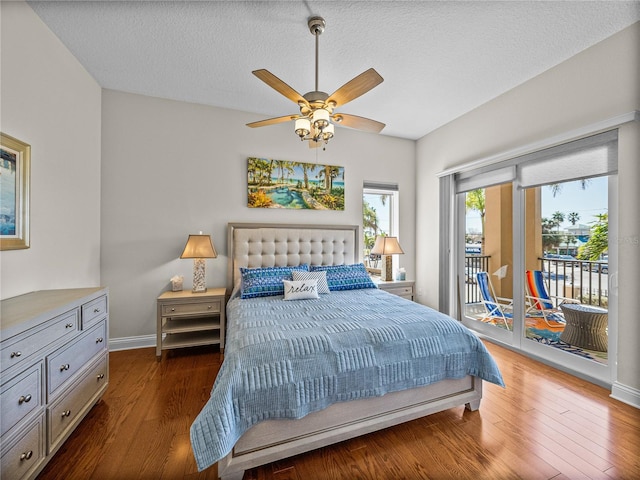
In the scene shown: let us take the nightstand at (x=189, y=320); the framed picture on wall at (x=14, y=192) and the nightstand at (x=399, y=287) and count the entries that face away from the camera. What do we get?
0

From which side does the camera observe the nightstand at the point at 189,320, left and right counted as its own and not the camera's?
front

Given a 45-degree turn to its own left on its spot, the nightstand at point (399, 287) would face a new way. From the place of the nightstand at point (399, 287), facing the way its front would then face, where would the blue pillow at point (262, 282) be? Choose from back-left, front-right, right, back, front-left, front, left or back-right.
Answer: back-right

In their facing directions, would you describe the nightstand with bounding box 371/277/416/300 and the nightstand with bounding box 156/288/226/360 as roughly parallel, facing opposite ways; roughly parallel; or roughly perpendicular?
roughly parallel

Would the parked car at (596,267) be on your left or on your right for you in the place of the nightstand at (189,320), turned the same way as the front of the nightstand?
on your left

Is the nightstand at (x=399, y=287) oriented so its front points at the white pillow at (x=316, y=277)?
no

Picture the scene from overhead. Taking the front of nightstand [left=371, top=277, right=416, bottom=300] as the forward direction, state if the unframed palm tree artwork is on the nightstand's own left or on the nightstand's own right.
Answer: on the nightstand's own right

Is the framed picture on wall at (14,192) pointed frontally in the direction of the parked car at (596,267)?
yes

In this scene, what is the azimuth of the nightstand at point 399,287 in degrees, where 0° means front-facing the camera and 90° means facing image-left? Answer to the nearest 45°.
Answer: approximately 315°

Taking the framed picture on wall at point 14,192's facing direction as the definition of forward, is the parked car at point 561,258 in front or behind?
in front

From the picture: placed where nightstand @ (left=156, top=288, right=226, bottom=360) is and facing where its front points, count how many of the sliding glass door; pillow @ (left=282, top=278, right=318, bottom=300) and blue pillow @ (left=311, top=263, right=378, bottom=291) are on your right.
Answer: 0

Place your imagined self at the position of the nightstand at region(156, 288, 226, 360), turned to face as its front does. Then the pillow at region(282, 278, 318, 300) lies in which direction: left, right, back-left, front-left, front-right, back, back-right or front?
front-left

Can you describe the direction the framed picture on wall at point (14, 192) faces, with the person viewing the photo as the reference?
facing the viewer and to the right of the viewer
